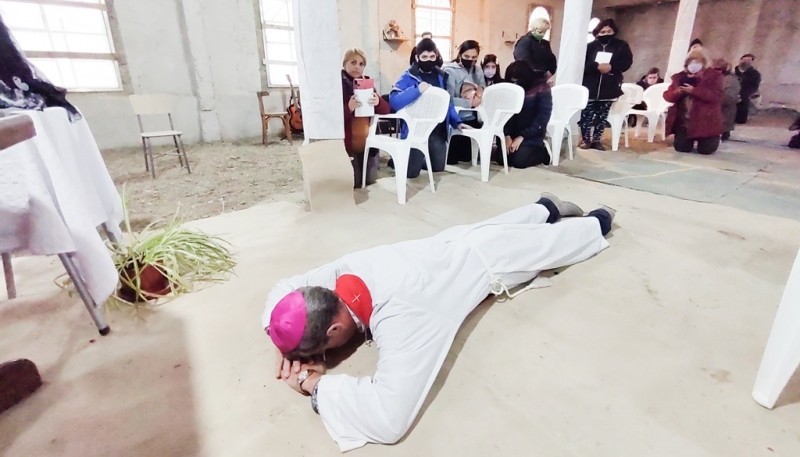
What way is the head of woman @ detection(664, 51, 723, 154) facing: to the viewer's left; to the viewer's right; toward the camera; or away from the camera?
toward the camera

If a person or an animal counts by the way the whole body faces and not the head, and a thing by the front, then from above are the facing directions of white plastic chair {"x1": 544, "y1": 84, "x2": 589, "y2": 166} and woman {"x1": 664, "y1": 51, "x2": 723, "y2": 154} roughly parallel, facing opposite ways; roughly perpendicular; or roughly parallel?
roughly parallel

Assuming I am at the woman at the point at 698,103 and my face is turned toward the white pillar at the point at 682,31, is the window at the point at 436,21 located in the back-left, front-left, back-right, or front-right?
front-left

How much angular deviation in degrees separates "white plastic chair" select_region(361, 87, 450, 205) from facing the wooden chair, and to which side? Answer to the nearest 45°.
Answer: approximately 90° to its right

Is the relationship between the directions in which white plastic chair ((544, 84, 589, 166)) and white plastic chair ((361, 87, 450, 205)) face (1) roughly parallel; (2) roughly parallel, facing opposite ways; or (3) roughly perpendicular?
roughly parallel

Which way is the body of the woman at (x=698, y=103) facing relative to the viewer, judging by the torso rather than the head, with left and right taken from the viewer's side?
facing the viewer and to the left of the viewer
